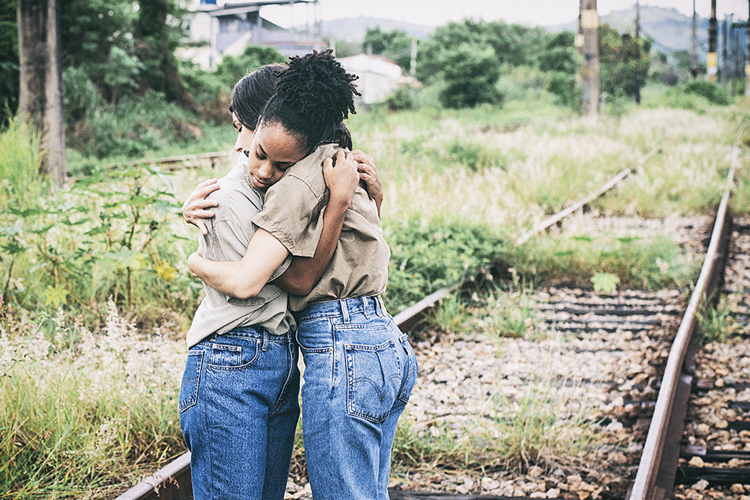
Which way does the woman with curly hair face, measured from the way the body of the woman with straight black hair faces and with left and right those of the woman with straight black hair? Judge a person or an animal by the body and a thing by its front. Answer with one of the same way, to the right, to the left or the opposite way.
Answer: the opposite way

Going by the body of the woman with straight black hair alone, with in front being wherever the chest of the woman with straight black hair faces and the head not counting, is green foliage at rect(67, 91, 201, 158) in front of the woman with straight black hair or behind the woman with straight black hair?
behind

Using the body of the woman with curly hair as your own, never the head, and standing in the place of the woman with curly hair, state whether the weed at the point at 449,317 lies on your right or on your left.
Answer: on your right

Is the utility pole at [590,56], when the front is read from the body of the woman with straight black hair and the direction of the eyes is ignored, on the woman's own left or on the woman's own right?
on the woman's own left

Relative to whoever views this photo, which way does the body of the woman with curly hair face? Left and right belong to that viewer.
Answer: facing away from the viewer and to the left of the viewer

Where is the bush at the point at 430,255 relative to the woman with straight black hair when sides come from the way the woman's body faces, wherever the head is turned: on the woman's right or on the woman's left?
on the woman's left

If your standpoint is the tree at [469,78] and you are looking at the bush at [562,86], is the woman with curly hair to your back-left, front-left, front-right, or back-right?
back-right

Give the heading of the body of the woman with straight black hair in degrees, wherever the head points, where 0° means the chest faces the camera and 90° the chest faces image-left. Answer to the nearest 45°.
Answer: approximately 315°
